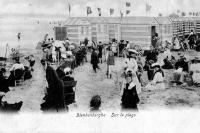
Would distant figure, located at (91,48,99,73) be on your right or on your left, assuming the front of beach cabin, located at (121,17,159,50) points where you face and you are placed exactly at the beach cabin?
on your right

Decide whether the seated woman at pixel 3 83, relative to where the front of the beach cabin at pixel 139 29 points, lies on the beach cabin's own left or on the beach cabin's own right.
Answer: on the beach cabin's own right

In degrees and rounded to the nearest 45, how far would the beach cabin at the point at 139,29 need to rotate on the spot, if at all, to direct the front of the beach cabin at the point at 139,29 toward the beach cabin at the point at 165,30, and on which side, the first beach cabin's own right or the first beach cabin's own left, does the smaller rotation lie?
approximately 45° to the first beach cabin's own left

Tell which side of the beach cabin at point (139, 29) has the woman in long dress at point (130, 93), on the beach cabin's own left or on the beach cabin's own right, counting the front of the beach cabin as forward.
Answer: on the beach cabin's own right

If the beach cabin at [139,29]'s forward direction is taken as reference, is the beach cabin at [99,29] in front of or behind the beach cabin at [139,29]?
behind

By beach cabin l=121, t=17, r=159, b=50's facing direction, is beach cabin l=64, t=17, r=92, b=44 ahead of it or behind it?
behind

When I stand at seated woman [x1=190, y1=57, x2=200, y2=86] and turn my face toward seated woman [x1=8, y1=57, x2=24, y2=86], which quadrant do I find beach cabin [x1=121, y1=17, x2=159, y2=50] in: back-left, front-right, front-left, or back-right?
front-right
